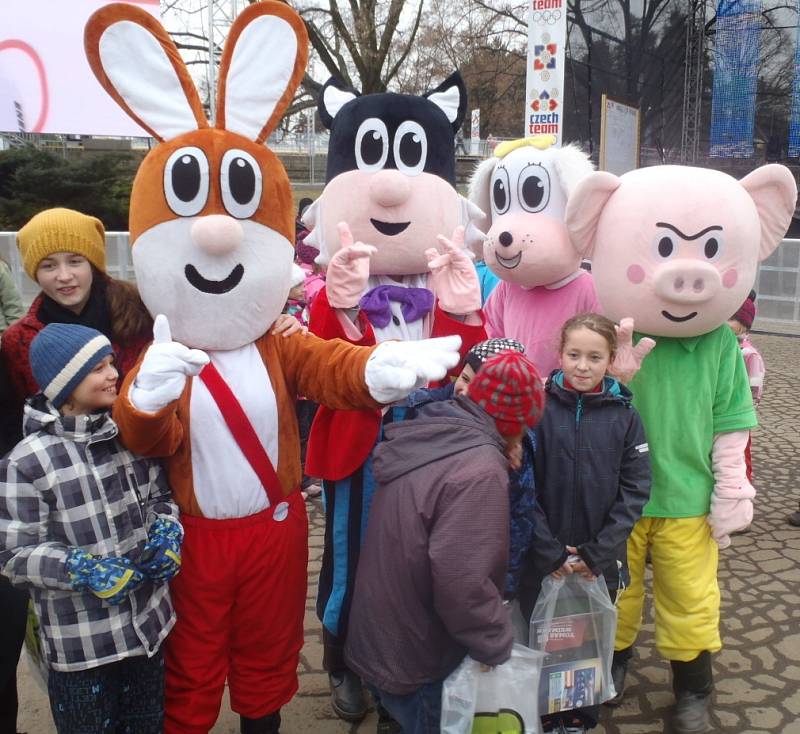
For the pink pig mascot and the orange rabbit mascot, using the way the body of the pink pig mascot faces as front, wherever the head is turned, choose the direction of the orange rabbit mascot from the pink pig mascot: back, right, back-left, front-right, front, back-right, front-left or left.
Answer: front-right

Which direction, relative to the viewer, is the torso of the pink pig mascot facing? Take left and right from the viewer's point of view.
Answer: facing the viewer

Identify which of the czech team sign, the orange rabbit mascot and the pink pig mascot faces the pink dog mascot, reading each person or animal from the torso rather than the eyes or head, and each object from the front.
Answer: the czech team sign

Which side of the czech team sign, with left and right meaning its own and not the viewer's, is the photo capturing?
front

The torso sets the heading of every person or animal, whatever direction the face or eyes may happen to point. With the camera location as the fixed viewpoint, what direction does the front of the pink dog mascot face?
facing the viewer and to the left of the viewer

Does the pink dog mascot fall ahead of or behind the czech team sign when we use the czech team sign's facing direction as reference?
ahead

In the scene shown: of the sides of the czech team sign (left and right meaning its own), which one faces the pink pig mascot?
front

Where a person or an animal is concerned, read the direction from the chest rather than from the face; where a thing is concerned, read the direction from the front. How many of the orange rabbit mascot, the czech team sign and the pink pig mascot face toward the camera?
3

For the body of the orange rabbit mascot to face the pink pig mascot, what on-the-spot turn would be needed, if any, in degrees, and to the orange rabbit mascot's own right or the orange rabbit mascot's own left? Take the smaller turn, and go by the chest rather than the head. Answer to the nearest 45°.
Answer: approximately 90° to the orange rabbit mascot's own left
